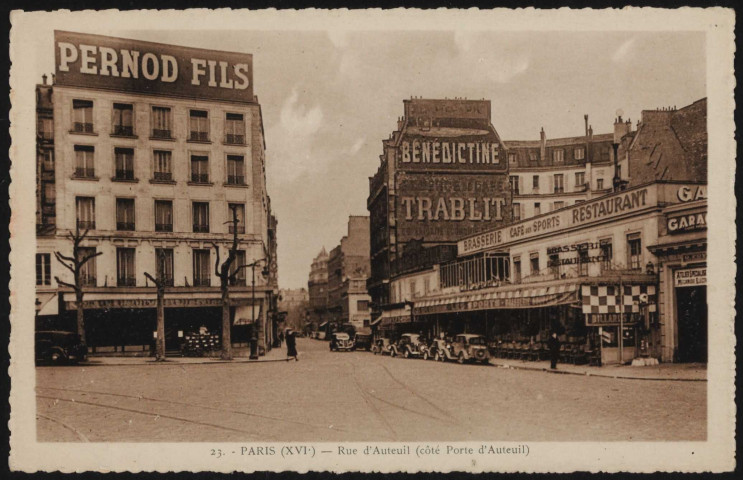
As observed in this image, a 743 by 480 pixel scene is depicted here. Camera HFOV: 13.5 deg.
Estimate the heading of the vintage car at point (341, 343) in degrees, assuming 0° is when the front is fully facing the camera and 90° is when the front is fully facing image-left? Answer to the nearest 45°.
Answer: approximately 315°
